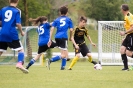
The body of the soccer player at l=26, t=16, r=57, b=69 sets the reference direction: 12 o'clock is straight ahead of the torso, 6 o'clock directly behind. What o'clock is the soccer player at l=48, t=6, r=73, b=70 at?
the soccer player at l=48, t=6, r=73, b=70 is roughly at 2 o'clock from the soccer player at l=26, t=16, r=57, b=69.

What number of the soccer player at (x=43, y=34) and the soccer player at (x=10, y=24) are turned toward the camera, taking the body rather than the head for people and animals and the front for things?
0

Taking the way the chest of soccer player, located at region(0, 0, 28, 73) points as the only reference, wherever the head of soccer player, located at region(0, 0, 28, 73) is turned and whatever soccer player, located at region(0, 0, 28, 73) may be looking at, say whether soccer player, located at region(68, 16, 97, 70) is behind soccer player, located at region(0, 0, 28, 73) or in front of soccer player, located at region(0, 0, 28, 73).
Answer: in front

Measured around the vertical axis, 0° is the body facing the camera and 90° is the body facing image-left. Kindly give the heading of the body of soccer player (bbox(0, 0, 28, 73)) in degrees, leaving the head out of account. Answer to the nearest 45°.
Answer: approximately 225°

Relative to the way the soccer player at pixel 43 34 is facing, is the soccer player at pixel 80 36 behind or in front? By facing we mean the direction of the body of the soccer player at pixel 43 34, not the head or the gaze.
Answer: in front
